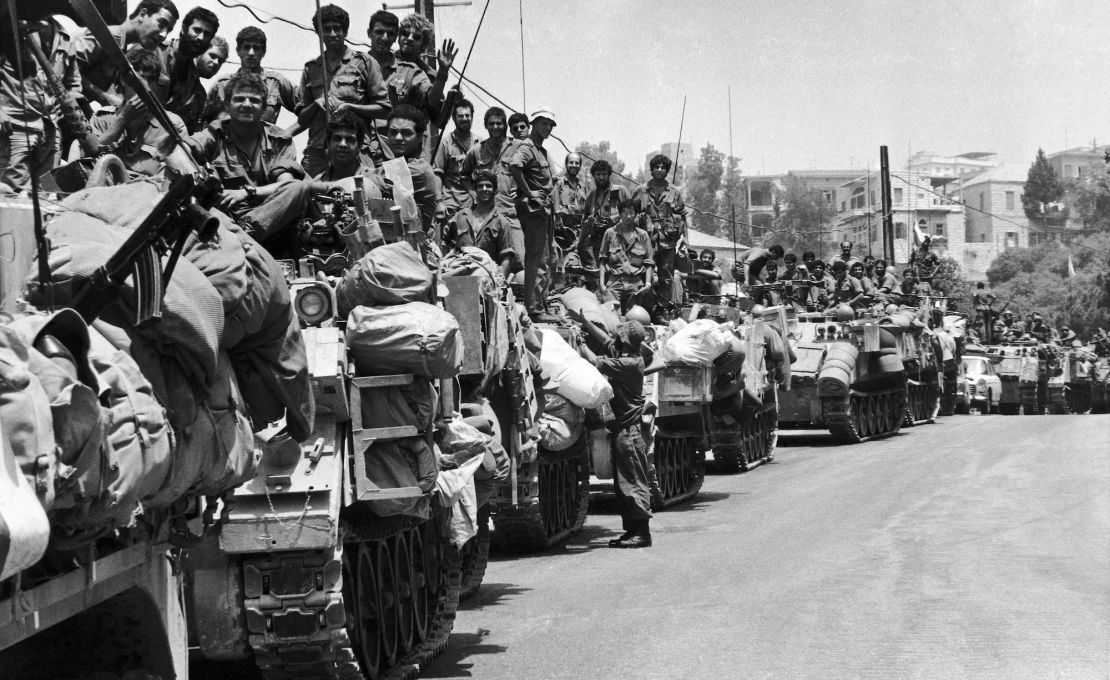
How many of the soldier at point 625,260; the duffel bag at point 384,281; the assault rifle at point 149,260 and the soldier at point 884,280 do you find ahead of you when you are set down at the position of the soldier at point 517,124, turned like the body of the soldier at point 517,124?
2

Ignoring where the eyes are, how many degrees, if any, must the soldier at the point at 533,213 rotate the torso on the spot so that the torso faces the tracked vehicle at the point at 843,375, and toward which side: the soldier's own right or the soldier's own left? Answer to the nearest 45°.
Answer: approximately 90° to the soldier's own left

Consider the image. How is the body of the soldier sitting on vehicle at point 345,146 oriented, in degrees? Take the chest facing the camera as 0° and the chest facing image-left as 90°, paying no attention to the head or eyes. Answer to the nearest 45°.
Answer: approximately 0°

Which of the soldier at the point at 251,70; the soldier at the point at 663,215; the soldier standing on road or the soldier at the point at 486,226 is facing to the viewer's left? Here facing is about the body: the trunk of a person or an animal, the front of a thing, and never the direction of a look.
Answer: the soldier standing on road

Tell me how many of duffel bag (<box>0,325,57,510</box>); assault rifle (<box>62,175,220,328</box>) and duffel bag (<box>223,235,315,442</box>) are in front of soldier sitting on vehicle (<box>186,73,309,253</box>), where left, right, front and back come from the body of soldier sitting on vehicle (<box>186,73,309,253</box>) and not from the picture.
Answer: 3

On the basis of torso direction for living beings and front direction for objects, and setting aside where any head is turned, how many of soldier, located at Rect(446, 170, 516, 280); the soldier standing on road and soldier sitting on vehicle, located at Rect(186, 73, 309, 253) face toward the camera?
2
